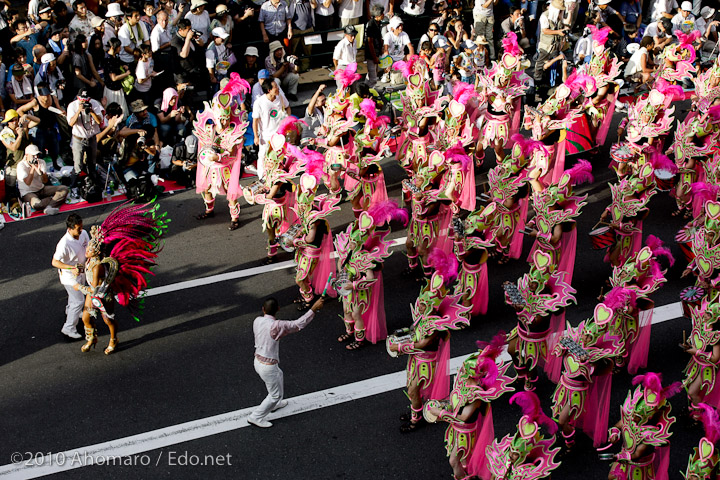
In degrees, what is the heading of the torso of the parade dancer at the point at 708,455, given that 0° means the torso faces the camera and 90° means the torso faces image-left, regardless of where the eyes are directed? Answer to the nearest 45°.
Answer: approximately 45°

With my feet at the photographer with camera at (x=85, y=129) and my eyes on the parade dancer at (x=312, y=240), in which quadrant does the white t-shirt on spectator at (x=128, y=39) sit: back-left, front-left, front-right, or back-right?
back-left

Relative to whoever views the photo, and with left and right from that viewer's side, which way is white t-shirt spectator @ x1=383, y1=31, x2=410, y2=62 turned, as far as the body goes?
facing the viewer

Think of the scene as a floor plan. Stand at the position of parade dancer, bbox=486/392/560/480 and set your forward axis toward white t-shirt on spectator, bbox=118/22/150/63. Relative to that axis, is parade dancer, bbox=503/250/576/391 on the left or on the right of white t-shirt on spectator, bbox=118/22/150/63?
right

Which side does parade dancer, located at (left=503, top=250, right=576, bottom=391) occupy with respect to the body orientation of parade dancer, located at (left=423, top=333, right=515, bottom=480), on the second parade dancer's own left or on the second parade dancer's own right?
on the second parade dancer's own right

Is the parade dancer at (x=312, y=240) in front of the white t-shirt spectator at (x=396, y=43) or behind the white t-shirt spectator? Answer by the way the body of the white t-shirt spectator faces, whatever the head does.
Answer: in front

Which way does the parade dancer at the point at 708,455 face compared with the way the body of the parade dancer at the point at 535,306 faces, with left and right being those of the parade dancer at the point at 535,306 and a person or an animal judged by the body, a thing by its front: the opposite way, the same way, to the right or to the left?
the same way

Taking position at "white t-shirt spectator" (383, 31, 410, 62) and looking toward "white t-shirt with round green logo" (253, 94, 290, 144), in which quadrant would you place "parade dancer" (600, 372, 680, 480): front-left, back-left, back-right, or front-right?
front-left

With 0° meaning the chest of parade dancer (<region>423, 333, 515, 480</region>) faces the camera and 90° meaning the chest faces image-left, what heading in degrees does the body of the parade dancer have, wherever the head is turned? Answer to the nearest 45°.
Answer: approximately 90°

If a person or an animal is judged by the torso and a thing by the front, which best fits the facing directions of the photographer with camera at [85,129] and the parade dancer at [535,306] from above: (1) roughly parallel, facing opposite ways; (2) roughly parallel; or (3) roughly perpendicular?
roughly perpendicular

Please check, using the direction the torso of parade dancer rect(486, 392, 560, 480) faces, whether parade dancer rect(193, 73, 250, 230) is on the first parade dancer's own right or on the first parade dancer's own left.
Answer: on the first parade dancer's own right

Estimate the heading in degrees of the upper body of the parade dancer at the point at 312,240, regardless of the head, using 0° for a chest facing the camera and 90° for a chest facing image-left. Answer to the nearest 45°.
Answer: approximately 45°

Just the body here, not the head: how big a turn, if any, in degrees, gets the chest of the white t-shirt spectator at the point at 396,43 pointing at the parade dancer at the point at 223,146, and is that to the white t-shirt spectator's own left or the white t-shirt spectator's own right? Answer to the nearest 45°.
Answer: approximately 45° to the white t-shirt spectator's own right

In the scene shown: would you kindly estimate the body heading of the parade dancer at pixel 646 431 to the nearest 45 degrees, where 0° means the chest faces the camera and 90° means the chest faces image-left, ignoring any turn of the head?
approximately 45°

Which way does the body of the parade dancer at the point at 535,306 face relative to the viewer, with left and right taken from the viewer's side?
facing the viewer and to the left of the viewer

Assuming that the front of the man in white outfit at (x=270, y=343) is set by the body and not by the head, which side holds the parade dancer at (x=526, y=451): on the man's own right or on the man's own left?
on the man's own right

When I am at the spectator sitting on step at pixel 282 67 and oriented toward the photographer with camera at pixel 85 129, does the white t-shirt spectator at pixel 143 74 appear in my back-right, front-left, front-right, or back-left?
front-right

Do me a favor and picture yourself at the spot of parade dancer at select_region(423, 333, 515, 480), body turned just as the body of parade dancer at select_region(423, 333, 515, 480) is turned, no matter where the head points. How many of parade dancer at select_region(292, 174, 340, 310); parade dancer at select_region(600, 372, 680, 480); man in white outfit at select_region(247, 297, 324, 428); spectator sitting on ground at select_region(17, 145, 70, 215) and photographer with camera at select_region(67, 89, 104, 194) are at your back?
1

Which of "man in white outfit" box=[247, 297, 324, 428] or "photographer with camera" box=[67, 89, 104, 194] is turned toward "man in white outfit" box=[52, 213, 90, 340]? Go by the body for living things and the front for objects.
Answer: the photographer with camera
